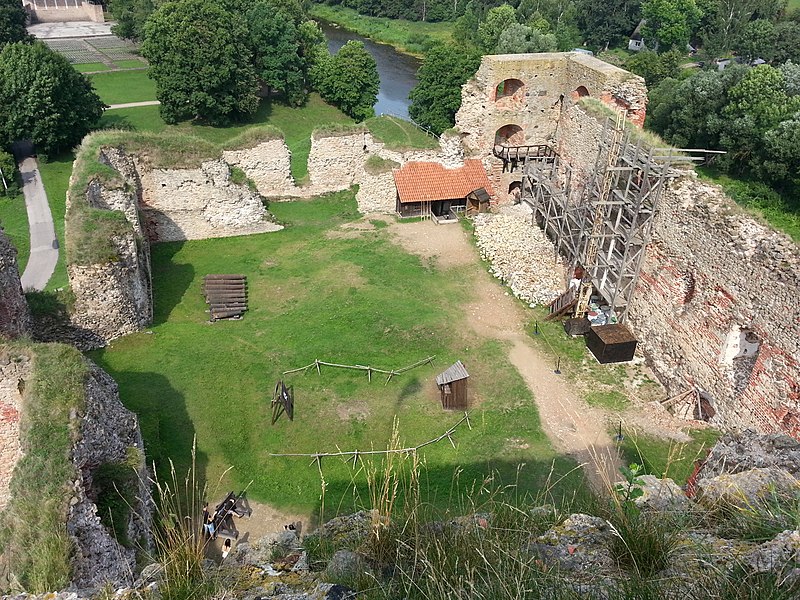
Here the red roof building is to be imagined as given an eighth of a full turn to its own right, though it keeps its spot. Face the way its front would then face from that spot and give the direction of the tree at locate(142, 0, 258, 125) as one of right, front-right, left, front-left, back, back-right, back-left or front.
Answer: right

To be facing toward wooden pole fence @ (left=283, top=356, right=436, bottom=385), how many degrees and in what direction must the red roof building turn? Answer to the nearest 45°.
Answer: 0° — it already faces it

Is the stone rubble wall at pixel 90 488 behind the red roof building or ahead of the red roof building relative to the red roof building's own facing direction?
ahead

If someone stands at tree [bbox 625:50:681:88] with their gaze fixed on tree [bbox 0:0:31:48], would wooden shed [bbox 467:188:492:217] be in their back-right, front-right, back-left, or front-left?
front-left

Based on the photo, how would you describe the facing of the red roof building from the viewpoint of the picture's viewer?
facing the viewer

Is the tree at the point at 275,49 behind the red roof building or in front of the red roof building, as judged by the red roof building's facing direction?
behind

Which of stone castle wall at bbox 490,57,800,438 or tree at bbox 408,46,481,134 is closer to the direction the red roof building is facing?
the stone castle wall

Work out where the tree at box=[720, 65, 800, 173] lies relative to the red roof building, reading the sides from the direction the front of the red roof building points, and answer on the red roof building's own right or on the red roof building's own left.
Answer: on the red roof building's own left

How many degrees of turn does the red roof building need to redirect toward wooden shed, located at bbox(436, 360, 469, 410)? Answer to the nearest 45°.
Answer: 0° — it already faces it

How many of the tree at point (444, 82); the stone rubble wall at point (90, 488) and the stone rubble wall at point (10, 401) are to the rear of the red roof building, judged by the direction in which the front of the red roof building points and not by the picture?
1

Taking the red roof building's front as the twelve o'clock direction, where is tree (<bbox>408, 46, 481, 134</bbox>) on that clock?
The tree is roughly at 6 o'clock from the red roof building.

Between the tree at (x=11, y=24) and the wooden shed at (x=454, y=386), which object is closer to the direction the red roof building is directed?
the wooden shed

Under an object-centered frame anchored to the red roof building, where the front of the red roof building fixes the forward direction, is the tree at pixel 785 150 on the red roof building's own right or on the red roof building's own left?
on the red roof building's own left

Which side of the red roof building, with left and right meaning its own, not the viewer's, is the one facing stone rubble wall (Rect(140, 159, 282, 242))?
right

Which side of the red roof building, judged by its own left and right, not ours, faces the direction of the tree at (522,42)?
back

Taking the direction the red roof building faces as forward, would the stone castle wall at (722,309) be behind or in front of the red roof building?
in front

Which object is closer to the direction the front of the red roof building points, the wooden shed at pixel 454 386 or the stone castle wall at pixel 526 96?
the wooden shed
